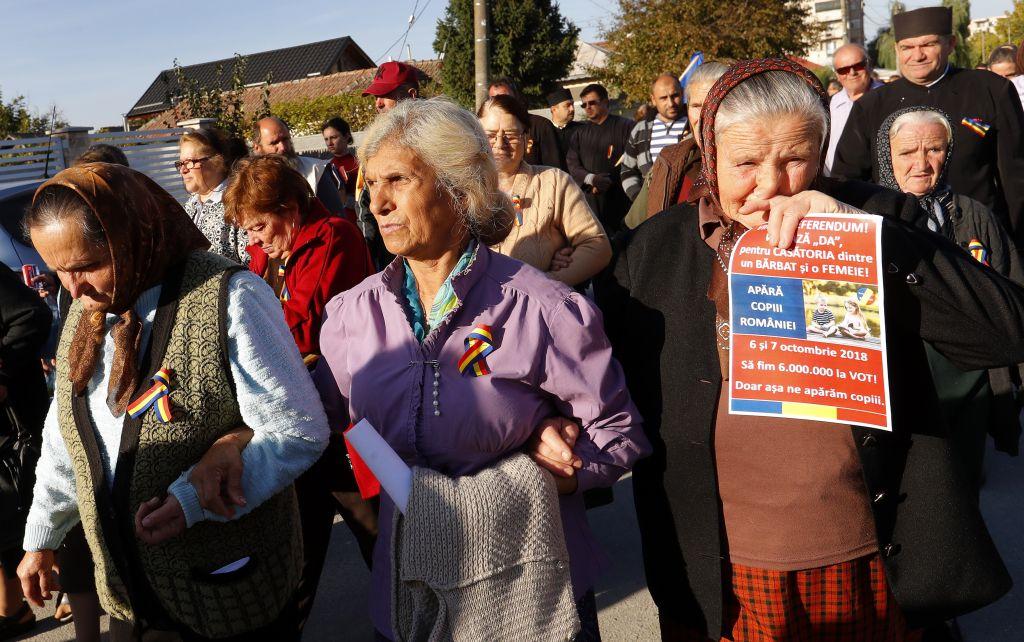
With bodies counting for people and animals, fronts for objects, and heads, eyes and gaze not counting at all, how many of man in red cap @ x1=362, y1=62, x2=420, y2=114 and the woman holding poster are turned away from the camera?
0

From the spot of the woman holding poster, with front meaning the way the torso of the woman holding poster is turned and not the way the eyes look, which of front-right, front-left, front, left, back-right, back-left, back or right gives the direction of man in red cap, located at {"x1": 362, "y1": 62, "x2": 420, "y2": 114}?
back-right

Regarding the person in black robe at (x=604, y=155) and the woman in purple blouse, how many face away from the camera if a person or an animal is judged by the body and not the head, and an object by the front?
0

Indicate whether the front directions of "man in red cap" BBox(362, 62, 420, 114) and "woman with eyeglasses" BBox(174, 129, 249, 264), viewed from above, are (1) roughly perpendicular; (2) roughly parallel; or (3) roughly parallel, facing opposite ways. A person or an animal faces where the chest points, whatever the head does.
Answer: roughly parallel

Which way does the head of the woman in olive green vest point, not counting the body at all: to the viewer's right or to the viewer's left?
to the viewer's left

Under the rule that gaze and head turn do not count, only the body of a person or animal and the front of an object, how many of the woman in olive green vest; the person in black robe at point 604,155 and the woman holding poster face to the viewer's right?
0

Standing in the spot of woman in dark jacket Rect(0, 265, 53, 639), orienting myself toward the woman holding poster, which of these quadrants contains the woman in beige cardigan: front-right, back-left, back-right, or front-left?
front-left

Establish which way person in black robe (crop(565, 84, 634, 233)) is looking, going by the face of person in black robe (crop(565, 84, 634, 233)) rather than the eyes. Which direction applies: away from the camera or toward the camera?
toward the camera

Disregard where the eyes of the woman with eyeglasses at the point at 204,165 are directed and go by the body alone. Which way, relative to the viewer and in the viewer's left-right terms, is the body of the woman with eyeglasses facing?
facing the viewer and to the left of the viewer

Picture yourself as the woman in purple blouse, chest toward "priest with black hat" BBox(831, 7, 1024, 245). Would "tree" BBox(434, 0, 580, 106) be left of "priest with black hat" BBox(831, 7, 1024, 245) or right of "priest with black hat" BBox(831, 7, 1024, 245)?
left

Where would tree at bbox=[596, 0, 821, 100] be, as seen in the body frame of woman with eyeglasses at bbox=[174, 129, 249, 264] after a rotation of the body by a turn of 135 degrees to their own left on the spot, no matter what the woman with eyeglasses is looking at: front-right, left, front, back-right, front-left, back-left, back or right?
front-left

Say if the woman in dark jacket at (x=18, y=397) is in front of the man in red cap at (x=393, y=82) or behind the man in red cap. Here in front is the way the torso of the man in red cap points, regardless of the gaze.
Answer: in front

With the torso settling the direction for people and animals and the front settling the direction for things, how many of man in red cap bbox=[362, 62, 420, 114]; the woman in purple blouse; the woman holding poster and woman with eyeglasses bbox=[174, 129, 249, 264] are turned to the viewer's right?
0

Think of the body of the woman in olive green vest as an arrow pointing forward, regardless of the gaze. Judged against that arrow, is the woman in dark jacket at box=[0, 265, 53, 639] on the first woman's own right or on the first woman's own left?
on the first woman's own right

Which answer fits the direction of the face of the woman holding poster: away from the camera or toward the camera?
toward the camera

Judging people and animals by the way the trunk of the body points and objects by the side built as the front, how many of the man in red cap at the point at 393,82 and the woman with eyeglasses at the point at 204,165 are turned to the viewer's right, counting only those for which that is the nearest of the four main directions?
0

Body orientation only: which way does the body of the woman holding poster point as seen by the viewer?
toward the camera
